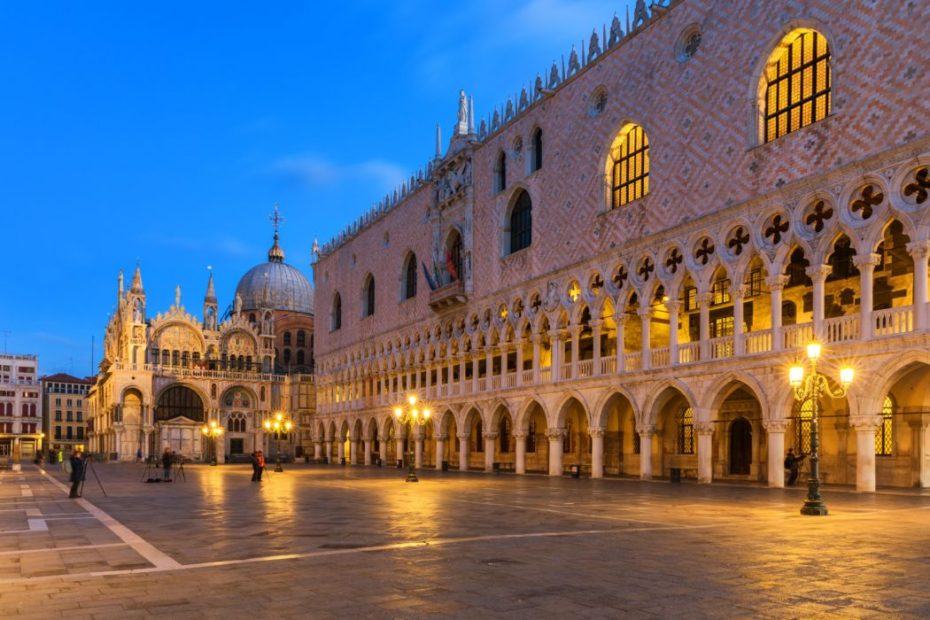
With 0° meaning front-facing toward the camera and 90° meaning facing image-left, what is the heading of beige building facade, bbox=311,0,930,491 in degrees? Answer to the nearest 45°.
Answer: approximately 45°
